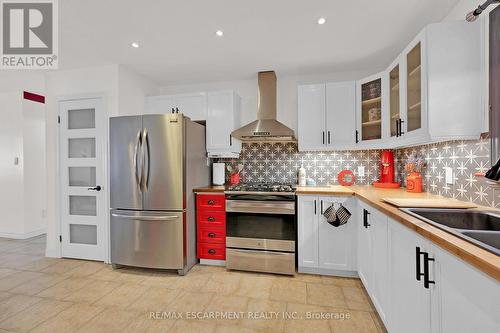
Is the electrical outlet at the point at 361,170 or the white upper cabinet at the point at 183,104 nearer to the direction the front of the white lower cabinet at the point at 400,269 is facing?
the white upper cabinet

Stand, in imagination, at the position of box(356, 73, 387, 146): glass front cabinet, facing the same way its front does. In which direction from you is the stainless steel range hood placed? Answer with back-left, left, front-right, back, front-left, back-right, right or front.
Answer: front-right

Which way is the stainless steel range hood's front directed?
toward the camera

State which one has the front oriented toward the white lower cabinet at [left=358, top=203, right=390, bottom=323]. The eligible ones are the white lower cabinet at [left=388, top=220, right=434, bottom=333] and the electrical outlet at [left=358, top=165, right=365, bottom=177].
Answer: the electrical outlet

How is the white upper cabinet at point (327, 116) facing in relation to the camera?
toward the camera

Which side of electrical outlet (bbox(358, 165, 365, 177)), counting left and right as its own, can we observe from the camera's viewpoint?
front

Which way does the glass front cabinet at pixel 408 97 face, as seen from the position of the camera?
facing the viewer and to the left of the viewer

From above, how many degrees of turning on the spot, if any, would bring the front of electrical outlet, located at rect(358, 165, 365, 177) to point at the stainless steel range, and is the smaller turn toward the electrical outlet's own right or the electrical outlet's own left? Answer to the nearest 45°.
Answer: approximately 45° to the electrical outlet's own right

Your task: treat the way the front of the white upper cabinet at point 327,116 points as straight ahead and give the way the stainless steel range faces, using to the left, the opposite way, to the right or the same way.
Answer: the same way

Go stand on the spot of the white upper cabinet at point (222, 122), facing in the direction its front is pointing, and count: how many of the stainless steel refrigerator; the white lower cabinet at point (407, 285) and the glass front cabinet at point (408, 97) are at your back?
0

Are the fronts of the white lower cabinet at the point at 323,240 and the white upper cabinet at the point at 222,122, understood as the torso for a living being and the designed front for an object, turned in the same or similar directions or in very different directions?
same or similar directions

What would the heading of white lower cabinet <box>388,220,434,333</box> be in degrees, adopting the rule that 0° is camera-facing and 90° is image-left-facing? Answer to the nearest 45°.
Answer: approximately 45°

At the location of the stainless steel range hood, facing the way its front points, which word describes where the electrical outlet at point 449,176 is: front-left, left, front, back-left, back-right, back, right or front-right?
front-left

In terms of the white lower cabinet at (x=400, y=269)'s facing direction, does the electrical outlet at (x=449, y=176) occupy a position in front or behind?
behind

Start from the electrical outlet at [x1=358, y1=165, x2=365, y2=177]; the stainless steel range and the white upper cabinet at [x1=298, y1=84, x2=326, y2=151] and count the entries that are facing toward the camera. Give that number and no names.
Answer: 3
